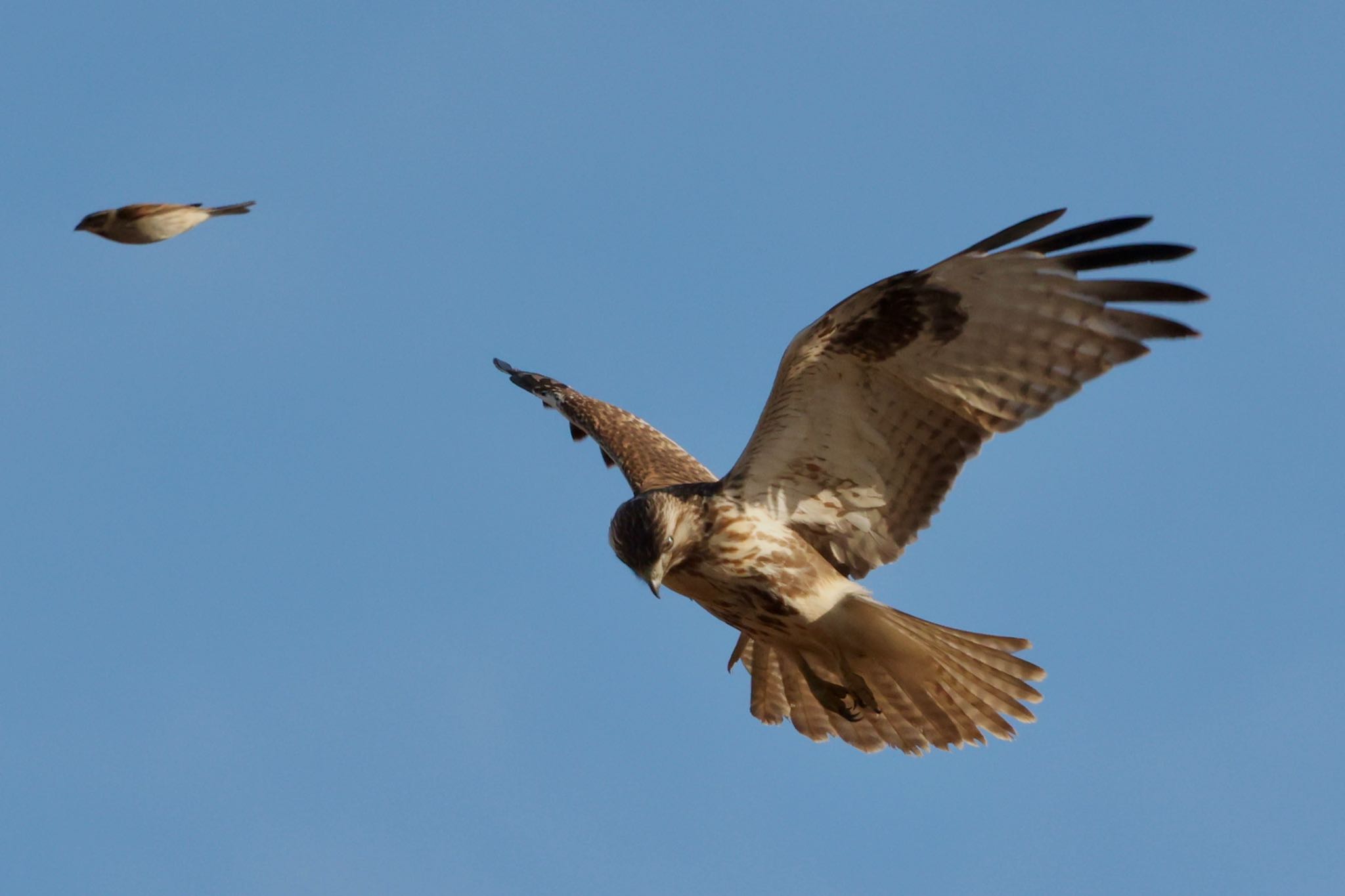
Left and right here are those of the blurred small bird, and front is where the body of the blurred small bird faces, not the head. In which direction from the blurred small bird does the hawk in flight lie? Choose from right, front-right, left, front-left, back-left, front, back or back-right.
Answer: back

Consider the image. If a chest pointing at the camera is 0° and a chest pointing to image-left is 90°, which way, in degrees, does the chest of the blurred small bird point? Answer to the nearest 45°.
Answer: approximately 90°

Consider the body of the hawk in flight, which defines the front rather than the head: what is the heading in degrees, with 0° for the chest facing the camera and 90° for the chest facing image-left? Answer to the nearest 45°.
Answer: approximately 45°
